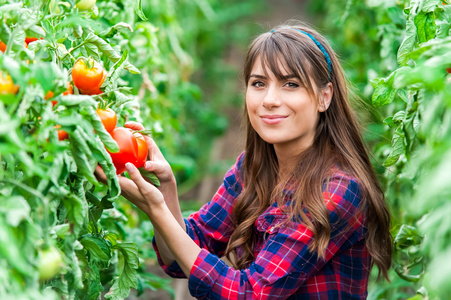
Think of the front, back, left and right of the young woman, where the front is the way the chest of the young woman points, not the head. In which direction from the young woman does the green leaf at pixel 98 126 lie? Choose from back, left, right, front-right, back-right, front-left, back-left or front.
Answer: front

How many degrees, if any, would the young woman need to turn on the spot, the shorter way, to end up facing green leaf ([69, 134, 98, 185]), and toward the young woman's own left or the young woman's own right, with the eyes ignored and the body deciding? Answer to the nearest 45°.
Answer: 0° — they already face it

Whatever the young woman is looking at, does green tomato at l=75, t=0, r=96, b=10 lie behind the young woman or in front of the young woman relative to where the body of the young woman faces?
in front

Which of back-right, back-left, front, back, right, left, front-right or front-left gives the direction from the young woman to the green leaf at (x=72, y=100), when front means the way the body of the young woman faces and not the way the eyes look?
front

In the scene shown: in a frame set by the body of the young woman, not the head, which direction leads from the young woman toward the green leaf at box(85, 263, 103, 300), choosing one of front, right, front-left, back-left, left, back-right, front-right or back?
front

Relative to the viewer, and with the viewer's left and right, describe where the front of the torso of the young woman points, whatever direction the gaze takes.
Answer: facing the viewer and to the left of the viewer

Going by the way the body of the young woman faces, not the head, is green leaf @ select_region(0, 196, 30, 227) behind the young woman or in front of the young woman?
in front

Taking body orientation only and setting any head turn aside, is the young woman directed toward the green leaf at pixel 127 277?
yes

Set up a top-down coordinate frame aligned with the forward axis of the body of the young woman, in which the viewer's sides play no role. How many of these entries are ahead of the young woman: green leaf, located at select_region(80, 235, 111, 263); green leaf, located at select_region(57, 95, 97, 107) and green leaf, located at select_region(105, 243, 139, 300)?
3

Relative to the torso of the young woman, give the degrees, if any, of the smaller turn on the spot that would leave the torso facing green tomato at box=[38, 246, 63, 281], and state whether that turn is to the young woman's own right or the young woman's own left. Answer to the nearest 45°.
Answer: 0° — they already face it

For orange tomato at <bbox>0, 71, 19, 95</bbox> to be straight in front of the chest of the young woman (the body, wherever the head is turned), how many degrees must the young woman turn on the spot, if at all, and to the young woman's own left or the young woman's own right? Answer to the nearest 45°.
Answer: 0° — they already face it

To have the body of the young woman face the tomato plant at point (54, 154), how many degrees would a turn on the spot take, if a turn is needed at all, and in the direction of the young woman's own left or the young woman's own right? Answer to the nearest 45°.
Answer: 0° — they already face it

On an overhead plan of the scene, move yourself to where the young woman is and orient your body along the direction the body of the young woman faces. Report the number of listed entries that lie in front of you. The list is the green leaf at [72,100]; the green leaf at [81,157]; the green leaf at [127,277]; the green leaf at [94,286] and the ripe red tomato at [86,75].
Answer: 5

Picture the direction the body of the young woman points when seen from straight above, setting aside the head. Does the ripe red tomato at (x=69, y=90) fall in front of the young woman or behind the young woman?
in front
